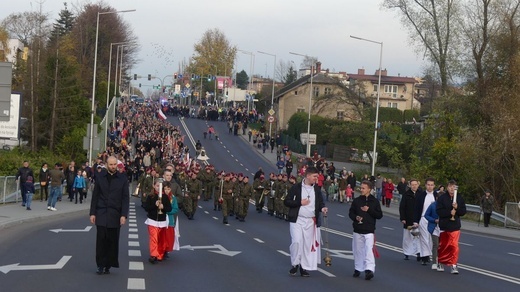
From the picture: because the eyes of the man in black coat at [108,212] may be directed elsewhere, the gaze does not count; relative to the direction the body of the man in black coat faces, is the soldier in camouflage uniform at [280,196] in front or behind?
behind

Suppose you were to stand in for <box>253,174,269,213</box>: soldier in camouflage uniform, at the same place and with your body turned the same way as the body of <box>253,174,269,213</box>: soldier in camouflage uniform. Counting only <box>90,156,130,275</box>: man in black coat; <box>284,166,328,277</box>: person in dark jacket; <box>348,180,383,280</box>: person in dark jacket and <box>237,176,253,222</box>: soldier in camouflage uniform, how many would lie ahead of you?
4

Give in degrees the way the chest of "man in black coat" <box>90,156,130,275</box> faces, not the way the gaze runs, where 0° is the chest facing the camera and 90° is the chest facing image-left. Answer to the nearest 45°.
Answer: approximately 0°

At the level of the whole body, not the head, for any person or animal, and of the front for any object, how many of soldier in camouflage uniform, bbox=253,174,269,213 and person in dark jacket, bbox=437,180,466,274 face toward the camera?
2

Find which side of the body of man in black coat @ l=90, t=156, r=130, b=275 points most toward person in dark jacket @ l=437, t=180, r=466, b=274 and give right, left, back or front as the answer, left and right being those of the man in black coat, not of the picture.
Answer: left

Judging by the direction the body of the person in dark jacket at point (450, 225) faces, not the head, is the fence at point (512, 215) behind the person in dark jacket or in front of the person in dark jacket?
behind

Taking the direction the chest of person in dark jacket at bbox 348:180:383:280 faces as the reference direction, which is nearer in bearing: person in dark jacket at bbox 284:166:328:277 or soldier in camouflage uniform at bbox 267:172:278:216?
the person in dark jacket
